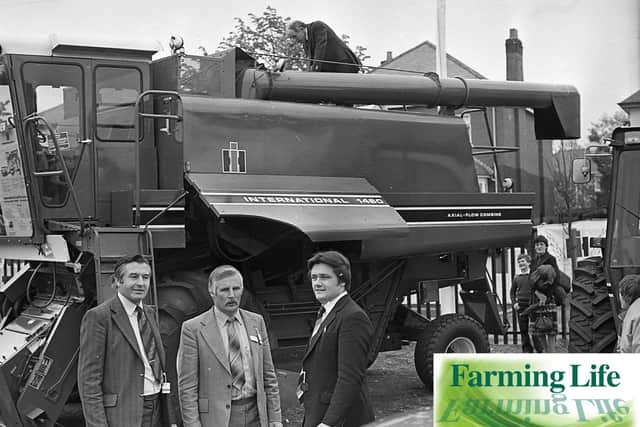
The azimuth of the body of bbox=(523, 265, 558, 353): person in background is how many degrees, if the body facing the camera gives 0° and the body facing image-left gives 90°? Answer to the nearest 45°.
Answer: approximately 0°

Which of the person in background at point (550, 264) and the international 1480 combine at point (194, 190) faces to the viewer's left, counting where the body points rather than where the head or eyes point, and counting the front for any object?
the international 1480 combine

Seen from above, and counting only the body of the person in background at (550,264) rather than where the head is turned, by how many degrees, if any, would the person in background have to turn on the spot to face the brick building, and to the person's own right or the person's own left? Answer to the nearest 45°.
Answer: approximately 180°

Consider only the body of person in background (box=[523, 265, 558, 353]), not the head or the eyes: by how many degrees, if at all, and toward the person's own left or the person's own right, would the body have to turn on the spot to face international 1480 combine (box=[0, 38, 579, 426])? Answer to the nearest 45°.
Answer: approximately 45° to the person's own right

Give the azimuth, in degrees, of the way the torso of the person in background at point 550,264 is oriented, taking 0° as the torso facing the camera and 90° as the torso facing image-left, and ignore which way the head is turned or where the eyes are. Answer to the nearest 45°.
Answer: approximately 0°

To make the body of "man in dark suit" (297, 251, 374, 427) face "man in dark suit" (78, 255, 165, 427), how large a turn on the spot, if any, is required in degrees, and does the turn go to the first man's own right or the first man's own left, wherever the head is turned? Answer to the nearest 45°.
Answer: approximately 45° to the first man's own right

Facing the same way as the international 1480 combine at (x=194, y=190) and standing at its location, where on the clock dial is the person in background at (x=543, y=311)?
The person in background is roughly at 5 o'clock from the international 1480 combine.

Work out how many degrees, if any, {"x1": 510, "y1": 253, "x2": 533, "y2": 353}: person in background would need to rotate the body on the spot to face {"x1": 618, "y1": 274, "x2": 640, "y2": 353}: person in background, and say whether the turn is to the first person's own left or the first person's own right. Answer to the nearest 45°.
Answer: approximately 45° to the first person's own left

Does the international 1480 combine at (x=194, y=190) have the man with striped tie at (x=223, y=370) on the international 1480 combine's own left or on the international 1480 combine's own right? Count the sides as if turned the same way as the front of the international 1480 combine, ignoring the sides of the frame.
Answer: on the international 1480 combine's own left

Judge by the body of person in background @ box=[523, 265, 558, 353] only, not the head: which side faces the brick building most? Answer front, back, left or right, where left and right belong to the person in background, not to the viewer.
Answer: back

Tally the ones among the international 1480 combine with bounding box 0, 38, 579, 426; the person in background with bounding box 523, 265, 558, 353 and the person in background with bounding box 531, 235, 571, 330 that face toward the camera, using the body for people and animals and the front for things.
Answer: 2

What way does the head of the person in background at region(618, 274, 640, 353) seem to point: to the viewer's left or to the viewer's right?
to the viewer's left

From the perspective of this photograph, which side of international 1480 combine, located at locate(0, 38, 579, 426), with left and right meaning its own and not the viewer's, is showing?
left
